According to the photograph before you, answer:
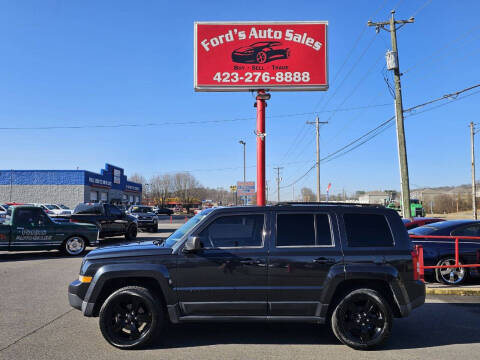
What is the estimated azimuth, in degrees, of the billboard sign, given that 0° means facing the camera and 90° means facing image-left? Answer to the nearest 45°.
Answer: approximately 0°

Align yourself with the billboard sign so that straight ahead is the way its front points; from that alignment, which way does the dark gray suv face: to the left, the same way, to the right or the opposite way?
to the right

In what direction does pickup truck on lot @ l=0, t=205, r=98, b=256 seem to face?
to the viewer's right

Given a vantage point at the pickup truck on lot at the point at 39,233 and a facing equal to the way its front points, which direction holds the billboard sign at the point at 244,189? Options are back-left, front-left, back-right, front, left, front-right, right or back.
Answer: front-left

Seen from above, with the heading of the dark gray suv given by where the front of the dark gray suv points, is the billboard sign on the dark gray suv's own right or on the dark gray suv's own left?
on the dark gray suv's own right

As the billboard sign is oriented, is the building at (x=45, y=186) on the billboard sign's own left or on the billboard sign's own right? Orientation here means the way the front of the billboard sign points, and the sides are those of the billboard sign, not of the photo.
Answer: on the billboard sign's own right

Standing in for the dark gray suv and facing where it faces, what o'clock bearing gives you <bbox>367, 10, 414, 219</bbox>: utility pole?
The utility pole is roughly at 4 o'clock from the dark gray suv.

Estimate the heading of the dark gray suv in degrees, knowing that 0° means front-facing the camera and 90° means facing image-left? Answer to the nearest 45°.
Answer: approximately 90°
